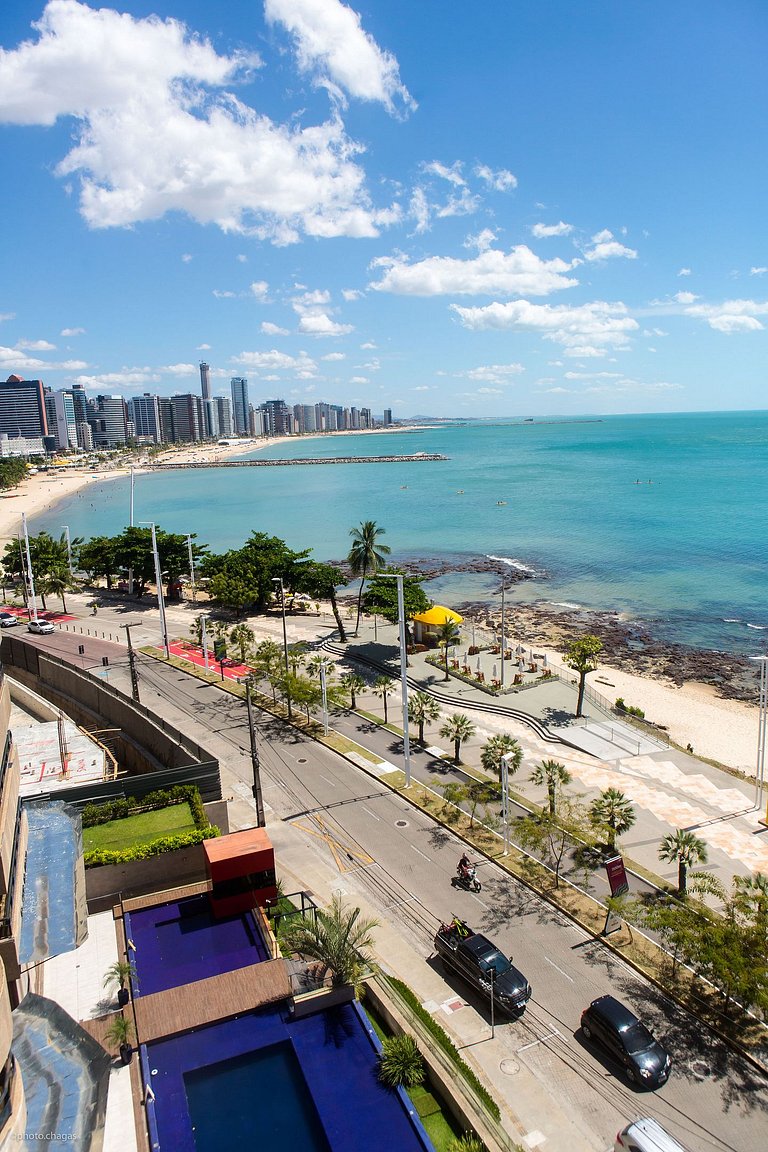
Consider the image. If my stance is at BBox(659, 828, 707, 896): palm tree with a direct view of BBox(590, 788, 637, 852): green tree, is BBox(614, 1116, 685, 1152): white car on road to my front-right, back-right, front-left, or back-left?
back-left

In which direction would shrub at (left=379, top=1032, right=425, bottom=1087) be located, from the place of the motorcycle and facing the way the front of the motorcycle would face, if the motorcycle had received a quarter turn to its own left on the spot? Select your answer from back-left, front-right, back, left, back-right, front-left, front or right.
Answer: back-right

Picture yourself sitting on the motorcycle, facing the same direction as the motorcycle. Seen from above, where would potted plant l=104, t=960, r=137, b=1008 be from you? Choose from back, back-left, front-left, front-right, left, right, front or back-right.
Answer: right

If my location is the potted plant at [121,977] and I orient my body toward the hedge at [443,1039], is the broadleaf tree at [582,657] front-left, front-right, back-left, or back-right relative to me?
front-left

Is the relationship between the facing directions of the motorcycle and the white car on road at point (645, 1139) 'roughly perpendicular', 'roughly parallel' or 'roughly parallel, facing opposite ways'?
roughly parallel

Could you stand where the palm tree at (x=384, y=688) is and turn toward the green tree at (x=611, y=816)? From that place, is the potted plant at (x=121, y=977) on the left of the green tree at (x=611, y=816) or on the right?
right

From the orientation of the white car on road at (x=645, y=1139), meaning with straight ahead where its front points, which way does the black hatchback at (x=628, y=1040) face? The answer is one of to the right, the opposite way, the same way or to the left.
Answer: the same way

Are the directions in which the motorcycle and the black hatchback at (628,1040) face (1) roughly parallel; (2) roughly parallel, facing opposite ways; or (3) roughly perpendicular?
roughly parallel
